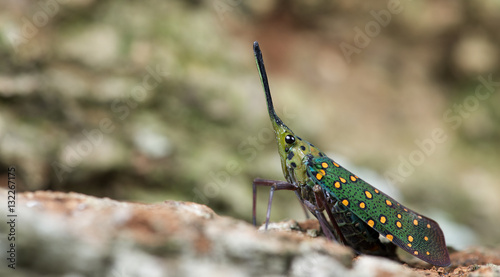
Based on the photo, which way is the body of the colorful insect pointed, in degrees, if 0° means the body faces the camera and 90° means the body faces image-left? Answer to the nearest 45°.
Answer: approximately 90°
